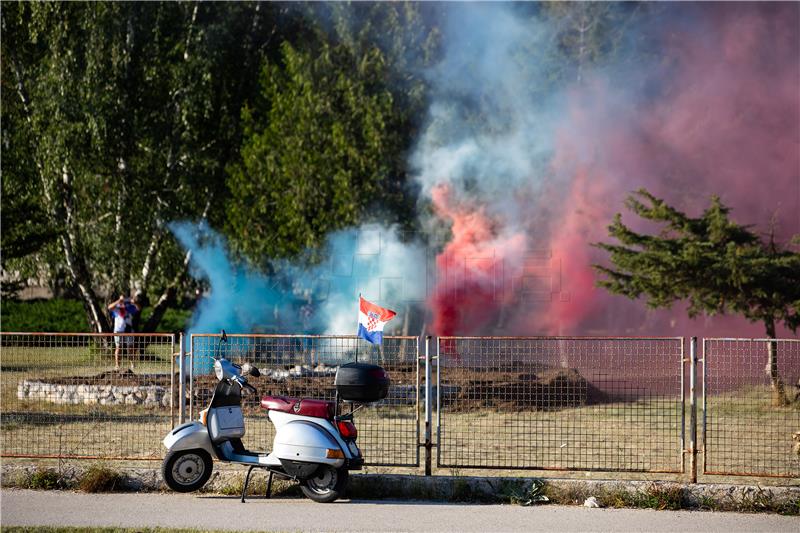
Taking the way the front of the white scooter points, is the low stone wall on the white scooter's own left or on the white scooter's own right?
on the white scooter's own right

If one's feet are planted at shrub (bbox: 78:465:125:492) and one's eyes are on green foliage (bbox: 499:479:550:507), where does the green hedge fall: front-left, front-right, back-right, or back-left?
back-left

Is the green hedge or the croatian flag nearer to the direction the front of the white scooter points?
the green hedge

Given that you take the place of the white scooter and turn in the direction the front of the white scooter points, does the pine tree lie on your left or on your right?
on your right

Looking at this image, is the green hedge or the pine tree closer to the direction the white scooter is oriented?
the green hedge

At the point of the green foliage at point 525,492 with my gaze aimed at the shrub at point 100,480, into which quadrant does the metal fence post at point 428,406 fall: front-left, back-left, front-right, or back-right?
front-right

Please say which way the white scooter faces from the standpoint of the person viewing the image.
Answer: facing to the left of the viewer

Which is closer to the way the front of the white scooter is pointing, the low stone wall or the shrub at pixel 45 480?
the shrub

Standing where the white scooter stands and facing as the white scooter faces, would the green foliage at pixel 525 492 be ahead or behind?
behind

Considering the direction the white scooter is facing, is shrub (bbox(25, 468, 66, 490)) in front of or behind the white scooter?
in front

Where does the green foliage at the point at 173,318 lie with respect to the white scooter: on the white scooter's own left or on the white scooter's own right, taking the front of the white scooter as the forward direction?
on the white scooter's own right

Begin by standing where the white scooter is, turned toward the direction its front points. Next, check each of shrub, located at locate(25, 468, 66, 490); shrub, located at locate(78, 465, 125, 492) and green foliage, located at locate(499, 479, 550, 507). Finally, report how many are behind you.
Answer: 1

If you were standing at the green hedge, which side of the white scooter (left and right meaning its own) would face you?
right

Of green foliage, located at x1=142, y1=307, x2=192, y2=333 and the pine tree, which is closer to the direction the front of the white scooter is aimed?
the green foliage
